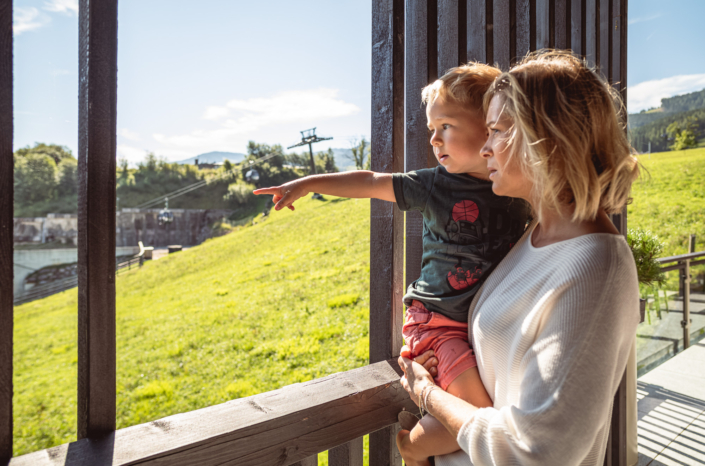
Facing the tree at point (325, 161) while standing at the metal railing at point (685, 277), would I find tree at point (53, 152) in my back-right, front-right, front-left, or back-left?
front-left

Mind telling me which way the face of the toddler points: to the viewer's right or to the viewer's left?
to the viewer's left

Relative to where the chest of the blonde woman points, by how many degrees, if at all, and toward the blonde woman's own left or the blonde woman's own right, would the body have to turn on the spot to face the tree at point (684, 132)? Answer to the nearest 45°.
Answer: approximately 90° to the blonde woman's own right

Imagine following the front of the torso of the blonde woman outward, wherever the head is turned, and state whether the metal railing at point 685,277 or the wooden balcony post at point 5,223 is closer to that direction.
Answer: the wooden balcony post

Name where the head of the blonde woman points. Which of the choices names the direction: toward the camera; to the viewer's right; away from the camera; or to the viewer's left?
to the viewer's left

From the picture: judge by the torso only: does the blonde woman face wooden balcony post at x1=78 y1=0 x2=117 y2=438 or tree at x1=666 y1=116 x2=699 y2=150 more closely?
the wooden balcony post

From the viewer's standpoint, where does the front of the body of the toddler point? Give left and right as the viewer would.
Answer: facing the viewer and to the left of the viewer

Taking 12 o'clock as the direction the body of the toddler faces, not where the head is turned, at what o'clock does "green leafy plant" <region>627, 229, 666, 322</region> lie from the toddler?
The green leafy plant is roughly at 6 o'clock from the toddler.

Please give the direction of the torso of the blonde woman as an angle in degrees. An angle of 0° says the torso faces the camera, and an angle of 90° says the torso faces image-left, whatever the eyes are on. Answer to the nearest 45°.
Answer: approximately 90°

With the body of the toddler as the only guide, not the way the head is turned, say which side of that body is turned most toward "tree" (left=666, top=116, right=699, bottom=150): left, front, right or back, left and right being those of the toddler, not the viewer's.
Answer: back

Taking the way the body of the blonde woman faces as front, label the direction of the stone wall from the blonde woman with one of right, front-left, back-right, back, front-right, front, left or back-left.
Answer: front-right

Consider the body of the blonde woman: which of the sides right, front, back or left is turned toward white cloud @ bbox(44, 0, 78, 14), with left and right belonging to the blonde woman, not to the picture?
right
